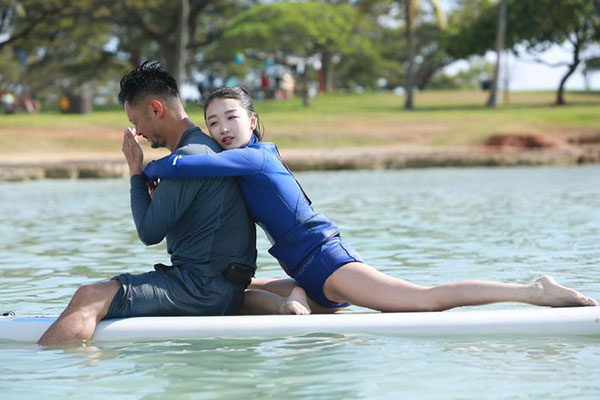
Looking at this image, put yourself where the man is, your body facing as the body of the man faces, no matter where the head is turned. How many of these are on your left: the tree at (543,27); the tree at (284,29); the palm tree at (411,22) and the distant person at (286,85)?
0

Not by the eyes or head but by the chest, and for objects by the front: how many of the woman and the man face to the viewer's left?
2

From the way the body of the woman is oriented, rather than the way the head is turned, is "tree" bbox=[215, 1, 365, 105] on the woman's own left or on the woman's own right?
on the woman's own right

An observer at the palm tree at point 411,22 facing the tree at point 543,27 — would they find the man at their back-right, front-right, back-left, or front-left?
back-right

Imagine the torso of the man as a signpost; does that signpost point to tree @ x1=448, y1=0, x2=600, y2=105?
no

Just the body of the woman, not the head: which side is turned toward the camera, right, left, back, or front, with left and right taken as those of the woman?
left

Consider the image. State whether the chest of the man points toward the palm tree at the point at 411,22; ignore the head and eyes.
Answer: no

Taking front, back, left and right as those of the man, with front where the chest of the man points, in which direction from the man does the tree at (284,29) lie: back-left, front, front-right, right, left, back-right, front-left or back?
right

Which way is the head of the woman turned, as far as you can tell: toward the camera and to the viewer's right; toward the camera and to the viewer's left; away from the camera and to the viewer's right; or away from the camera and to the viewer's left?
toward the camera and to the viewer's left

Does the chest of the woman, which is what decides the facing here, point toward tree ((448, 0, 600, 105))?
no

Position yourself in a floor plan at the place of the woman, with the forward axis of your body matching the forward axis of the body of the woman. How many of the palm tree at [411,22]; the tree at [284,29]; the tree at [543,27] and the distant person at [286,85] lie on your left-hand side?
0

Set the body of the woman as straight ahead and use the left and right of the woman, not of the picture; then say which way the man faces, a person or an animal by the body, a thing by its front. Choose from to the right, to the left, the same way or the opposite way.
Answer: the same way

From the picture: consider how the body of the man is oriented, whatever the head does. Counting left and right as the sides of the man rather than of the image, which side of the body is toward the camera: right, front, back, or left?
left

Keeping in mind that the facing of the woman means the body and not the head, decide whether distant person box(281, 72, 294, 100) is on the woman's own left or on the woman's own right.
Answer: on the woman's own right

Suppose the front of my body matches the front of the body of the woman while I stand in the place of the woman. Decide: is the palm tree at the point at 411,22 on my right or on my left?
on my right
